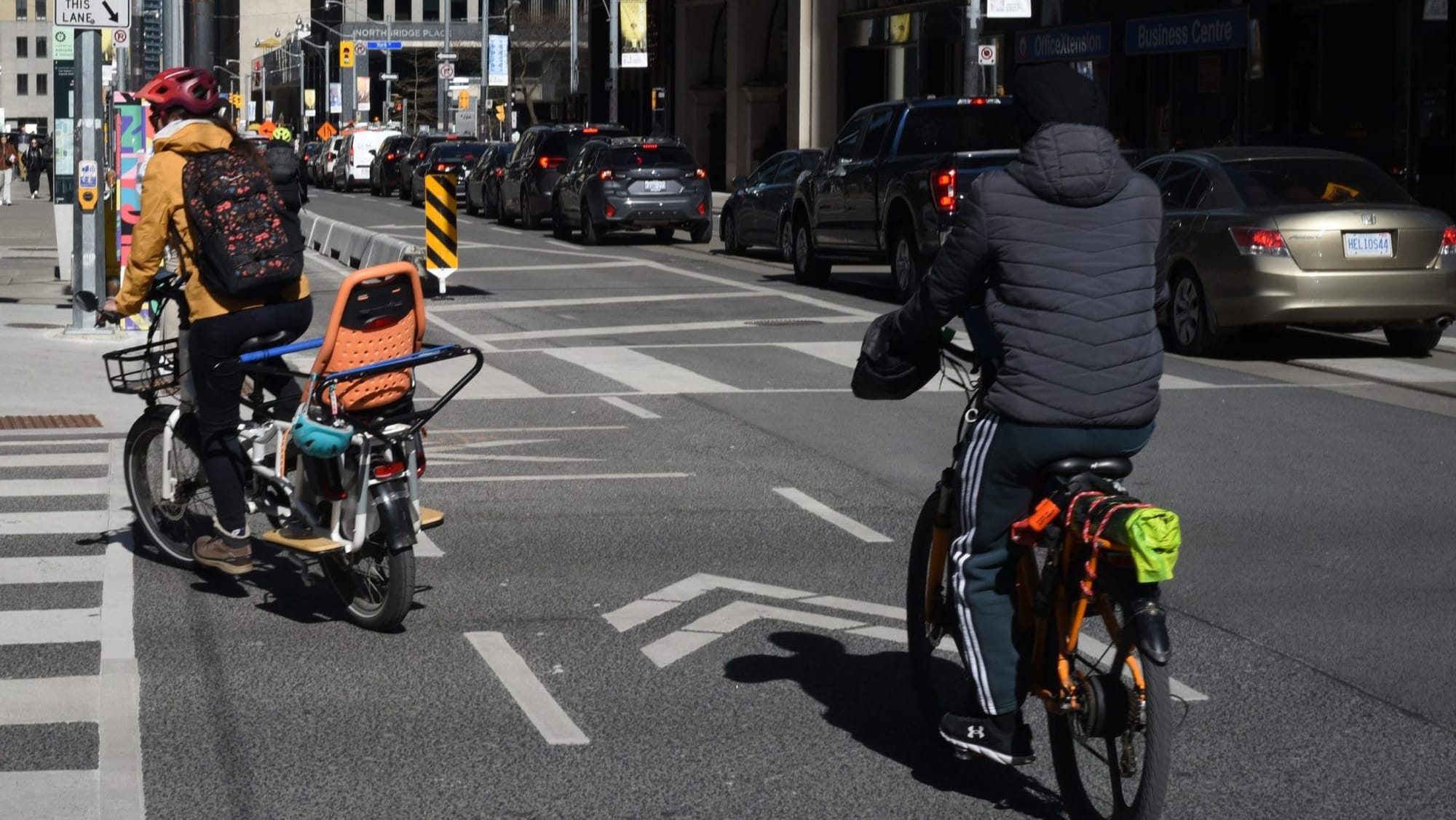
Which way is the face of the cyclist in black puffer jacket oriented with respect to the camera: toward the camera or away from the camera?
away from the camera

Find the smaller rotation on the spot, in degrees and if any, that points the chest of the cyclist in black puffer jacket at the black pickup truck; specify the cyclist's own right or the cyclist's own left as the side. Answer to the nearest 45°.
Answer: approximately 45° to the cyclist's own right

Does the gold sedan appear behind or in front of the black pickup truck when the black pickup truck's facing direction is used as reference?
behind

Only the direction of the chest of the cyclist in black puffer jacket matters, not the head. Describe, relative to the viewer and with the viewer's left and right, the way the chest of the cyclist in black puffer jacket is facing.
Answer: facing away from the viewer and to the left of the viewer

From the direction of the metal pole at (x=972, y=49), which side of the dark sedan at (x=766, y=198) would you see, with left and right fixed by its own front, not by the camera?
right

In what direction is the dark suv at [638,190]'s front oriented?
away from the camera

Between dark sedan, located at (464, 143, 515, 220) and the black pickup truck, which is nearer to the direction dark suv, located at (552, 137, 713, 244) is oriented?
the dark sedan

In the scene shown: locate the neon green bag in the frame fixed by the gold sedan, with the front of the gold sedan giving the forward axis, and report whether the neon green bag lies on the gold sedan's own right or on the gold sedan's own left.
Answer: on the gold sedan's own left

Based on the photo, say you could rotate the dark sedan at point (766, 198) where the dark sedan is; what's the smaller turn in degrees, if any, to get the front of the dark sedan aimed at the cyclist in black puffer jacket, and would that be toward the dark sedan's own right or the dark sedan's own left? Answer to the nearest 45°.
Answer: approximately 135° to the dark sedan's own left

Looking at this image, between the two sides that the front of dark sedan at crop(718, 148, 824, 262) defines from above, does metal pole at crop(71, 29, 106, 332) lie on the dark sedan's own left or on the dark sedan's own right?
on the dark sedan's own left

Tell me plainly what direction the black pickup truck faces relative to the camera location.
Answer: facing away from the viewer and to the left of the viewer

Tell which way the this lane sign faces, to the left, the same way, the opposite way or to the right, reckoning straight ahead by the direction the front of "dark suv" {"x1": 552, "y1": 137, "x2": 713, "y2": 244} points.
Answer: the opposite way
